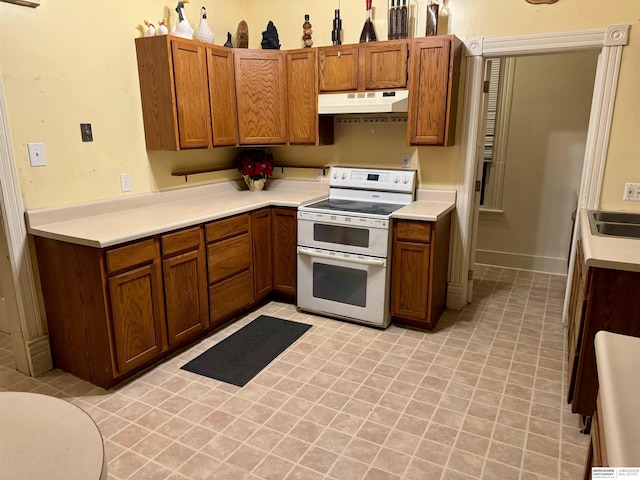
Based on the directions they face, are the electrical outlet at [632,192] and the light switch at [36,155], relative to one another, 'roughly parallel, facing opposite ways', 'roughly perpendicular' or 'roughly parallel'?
roughly perpendicular

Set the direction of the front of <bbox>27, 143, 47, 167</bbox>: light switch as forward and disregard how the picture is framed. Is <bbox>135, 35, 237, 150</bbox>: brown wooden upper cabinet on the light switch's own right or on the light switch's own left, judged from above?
on the light switch's own left

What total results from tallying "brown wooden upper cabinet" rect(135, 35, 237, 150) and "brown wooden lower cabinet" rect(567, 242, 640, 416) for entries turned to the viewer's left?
1

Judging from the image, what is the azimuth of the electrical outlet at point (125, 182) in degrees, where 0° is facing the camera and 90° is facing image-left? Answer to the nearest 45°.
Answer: approximately 315°

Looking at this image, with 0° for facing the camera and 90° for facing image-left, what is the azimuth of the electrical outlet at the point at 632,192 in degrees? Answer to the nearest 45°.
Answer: approximately 0°

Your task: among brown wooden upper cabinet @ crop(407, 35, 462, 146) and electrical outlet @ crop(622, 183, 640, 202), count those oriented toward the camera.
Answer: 2

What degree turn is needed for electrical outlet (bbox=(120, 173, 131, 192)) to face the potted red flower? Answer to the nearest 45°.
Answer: approximately 90° to its left

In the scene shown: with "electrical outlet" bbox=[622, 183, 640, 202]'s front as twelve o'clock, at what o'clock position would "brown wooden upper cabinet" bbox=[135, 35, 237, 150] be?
The brown wooden upper cabinet is roughly at 2 o'clock from the electrical outlet.

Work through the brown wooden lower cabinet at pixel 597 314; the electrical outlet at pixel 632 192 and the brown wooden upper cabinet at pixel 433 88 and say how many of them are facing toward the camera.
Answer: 2
